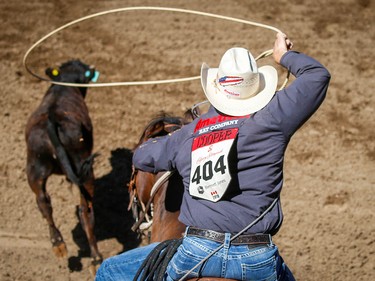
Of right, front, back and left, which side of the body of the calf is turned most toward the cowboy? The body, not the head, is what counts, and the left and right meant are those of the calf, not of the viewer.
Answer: back

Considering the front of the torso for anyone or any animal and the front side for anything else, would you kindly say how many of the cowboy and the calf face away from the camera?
2

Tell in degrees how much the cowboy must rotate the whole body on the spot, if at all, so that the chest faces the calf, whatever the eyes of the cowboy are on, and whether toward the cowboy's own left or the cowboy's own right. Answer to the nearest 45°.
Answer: approximately 45° to the cowboy's own left

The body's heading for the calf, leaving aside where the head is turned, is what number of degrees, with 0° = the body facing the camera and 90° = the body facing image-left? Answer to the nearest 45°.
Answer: approximately 180°

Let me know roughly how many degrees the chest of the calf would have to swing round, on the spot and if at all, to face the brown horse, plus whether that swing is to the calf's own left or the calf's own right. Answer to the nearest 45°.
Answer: approximately 180°

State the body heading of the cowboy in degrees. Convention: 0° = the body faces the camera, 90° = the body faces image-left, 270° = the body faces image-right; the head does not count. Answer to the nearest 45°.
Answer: approximately 180°
